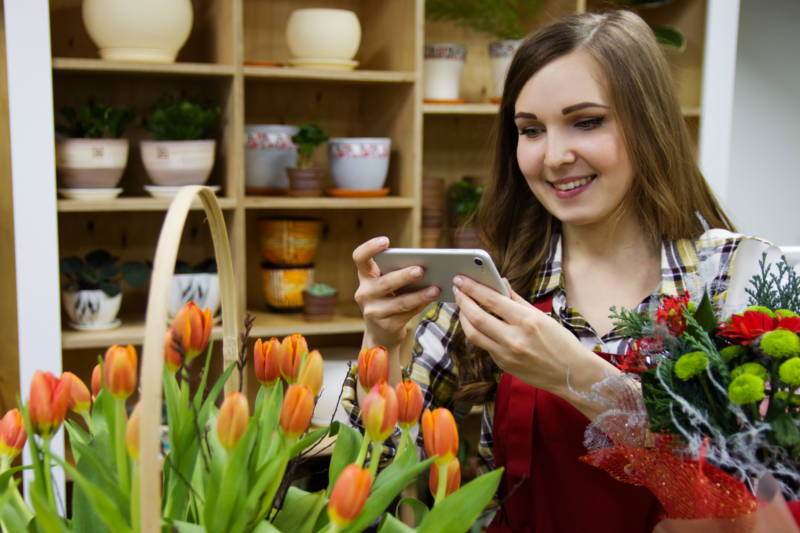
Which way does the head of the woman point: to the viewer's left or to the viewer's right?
to the viewer's left

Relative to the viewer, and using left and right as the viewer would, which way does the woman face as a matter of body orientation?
facing the viewer and to the left of the viewer

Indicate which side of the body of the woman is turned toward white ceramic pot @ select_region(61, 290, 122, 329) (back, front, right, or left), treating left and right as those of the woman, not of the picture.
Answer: right

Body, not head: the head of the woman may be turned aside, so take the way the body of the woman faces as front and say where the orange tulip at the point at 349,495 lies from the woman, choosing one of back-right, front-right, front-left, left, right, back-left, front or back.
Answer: front-left

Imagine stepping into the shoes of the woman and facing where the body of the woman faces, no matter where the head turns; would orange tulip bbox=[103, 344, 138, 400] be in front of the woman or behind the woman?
in front

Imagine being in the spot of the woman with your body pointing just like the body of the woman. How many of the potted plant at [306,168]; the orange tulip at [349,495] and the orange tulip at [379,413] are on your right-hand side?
1

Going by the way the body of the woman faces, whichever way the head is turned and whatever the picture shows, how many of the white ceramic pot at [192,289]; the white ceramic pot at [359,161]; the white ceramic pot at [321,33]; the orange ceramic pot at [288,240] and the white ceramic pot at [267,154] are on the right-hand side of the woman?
5

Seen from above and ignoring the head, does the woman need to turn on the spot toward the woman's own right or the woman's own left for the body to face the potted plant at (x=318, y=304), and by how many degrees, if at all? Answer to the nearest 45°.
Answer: approximately 90° to the woman's own right

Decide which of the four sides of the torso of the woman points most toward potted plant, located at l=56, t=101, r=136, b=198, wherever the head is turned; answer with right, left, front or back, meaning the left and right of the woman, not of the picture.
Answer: right

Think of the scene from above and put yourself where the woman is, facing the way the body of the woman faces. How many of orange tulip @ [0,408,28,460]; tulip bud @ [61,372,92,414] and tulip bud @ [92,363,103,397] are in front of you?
3

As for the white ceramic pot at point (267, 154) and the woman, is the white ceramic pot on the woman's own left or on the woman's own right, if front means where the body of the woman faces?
on the woman's own right

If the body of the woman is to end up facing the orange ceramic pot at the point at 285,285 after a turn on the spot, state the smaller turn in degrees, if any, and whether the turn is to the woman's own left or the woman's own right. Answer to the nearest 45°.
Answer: approximately 90° to the woman's own right

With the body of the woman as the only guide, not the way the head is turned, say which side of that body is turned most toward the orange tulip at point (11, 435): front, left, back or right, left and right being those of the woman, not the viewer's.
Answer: front

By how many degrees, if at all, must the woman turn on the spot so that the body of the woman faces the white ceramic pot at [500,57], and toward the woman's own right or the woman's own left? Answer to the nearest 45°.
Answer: approximately 135° to the woman's own right
